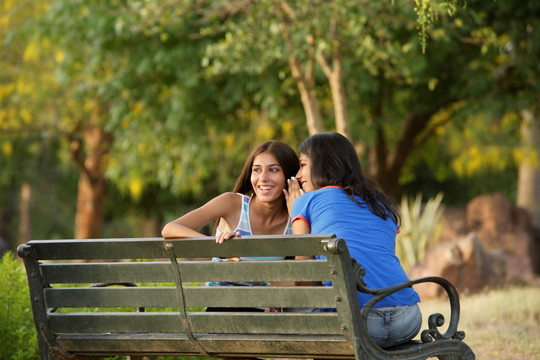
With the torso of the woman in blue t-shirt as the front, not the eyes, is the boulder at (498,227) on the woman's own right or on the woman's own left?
on the woman's own right

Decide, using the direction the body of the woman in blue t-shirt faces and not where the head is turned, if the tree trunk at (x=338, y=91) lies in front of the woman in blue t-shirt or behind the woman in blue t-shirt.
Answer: in front

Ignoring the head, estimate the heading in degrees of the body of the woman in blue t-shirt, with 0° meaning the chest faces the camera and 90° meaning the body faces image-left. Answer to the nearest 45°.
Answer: approximately 135°

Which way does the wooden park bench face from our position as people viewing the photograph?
facing away from the viewer and to the right of the viewer

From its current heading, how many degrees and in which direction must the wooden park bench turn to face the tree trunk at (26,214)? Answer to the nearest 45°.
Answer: approximately 45° to its left

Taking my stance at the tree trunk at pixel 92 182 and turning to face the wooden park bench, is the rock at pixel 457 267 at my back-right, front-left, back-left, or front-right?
front-left

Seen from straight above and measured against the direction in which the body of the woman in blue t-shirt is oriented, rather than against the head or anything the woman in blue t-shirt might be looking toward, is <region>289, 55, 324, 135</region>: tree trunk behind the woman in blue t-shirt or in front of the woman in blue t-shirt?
in front

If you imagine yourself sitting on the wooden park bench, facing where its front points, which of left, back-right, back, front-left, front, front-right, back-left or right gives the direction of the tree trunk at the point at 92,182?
front-left

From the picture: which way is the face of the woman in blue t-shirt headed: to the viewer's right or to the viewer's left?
to the viewer's left
